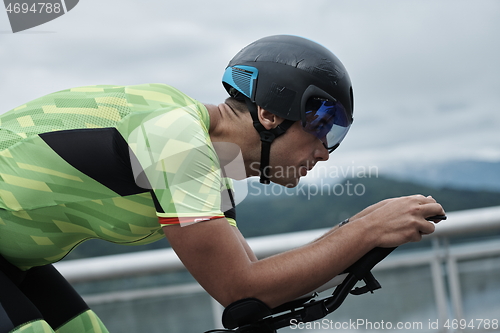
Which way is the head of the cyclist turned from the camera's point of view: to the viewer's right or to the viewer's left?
to the viewer's right

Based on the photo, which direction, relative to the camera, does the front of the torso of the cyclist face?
to the viewer's right
